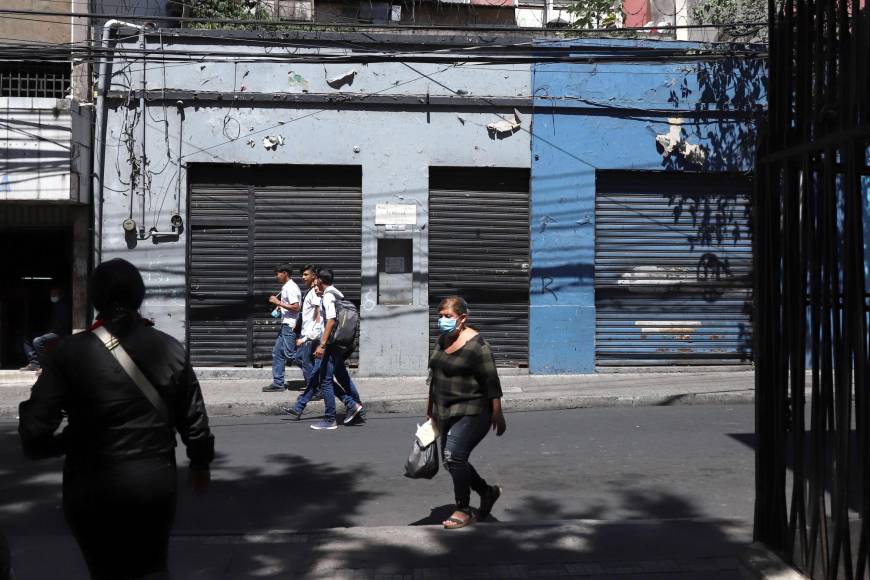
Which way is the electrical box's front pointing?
toward the camera

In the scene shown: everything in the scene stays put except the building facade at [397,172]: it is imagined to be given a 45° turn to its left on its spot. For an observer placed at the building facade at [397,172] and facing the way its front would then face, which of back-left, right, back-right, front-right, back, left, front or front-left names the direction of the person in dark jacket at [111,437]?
front-right

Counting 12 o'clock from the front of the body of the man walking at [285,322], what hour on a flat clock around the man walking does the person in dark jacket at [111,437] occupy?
The person in dark jacket is roughly at 9 o'clock from the man walking.

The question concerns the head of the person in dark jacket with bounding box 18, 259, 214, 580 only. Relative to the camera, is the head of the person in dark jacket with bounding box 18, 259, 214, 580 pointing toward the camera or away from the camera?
away from the camera

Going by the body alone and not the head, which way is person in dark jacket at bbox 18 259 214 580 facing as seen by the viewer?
away from the camera

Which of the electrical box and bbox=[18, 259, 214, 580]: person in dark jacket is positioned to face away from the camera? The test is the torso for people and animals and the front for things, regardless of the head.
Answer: the person in dark jacket

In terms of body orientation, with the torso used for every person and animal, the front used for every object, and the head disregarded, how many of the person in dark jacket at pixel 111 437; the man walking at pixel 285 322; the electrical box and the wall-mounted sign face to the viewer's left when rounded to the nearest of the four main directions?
1

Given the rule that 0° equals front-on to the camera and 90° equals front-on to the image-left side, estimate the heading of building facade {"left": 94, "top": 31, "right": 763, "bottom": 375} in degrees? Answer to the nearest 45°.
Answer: approximately 0°

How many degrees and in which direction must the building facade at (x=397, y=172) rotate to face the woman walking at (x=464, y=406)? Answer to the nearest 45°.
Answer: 0° — it already faces them

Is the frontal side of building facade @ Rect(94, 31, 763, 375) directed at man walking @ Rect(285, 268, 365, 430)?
yes

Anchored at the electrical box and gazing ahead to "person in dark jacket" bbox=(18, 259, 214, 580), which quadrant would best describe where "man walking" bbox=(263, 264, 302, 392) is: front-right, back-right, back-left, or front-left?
front-right

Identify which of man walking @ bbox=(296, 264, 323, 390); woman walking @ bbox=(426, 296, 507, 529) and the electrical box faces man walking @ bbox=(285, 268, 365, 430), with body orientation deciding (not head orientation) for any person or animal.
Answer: the electrical box

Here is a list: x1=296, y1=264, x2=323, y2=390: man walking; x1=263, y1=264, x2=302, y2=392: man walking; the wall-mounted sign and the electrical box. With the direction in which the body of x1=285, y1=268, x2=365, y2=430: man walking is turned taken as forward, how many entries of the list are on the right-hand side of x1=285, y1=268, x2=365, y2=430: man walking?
4

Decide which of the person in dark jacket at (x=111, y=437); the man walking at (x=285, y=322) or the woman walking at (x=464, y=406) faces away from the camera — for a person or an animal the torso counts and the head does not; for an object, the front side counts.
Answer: the person in dark jacket

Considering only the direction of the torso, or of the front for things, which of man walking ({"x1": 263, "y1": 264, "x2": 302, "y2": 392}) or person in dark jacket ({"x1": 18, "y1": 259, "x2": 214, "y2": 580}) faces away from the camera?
the person in dark jacket

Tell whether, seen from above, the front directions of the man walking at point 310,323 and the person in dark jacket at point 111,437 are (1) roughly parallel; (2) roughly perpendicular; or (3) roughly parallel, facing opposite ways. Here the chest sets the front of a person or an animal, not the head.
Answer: roughly perpendicular

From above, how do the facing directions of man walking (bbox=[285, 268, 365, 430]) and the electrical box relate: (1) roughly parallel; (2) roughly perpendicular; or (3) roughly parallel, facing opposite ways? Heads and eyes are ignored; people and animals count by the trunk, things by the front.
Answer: roughly perpendicular

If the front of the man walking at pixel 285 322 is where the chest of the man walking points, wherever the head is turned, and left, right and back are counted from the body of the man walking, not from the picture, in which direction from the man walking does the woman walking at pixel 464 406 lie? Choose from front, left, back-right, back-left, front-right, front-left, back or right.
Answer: left

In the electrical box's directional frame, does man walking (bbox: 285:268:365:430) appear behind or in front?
in front

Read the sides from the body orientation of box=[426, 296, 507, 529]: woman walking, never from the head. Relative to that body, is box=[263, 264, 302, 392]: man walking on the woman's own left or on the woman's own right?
on the woman's own right
